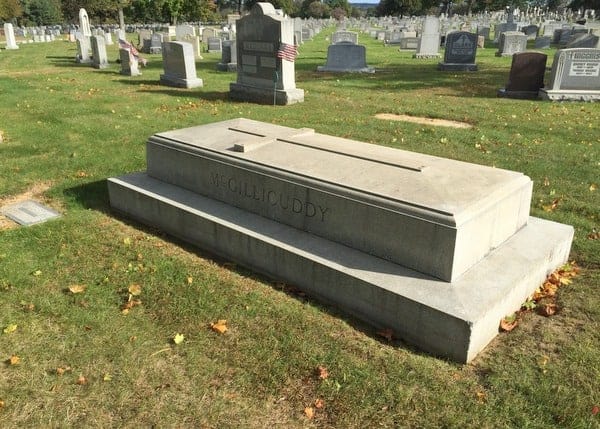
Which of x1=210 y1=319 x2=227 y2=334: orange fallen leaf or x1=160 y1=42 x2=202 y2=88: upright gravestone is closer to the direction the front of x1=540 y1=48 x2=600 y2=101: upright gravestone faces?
the orange fallen leaf

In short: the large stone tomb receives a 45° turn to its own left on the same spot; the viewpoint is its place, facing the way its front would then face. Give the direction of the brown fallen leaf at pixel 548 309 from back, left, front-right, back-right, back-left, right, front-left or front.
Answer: left

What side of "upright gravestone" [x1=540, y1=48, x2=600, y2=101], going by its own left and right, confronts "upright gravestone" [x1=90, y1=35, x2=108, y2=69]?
right

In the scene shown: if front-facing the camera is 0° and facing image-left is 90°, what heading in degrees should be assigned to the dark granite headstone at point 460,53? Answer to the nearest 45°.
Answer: approximately 0°

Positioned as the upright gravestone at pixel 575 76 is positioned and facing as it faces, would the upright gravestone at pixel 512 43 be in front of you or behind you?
behind

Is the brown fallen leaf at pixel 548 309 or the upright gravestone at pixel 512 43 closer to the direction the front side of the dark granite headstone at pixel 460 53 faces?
the brown fallen leaf

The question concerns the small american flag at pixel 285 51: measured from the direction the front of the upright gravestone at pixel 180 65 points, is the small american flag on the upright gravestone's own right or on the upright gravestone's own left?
on the upright gravestone's own left

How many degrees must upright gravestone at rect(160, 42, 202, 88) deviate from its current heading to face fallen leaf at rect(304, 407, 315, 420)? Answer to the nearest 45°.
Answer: approximately 45° to its left

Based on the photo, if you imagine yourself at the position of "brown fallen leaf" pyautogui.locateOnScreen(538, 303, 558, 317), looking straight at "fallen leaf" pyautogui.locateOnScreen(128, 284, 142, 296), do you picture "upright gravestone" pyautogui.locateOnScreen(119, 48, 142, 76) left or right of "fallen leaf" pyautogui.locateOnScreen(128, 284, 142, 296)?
right
